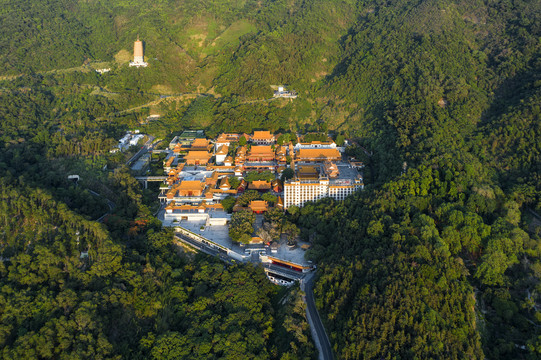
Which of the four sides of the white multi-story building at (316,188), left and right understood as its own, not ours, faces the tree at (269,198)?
right

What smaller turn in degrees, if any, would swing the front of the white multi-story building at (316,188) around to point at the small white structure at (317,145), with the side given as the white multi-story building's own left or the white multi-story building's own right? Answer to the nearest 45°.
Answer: approximately 180°

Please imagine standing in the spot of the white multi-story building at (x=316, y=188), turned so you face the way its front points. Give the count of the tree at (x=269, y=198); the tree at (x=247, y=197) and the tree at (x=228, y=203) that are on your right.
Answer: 3

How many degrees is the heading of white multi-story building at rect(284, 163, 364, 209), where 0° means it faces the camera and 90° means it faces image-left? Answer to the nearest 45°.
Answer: approximately 0°

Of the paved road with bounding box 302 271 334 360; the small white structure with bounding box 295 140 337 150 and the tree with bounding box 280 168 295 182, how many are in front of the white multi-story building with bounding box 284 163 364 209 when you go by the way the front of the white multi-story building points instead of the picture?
1

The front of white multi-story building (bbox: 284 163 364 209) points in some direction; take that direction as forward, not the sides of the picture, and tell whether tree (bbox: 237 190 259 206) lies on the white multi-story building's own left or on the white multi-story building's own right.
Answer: on the white multi-story building's own right

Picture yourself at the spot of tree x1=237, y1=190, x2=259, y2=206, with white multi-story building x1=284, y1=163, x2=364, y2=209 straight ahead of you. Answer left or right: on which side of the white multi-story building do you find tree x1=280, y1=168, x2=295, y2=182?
left

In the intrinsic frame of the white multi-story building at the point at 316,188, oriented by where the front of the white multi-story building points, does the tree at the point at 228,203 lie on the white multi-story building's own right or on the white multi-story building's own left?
on the white multi-story building's own right

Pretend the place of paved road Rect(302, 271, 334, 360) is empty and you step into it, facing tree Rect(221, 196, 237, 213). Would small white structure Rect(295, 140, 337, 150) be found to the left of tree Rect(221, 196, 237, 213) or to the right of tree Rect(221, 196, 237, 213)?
right

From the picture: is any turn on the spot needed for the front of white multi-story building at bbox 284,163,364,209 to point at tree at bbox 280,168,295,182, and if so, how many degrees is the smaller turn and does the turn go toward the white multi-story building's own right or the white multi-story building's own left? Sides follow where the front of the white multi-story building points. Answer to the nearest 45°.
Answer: approximately 135° to the white multi-story building's own right

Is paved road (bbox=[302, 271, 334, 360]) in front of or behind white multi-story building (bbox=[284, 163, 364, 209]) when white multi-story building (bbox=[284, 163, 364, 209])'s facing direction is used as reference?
in front
